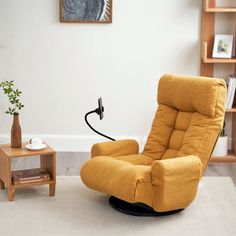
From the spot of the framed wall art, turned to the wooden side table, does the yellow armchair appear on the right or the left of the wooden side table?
left

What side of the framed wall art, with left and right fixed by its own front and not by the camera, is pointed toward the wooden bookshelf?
left

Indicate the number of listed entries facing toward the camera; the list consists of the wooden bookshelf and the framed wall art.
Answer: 2

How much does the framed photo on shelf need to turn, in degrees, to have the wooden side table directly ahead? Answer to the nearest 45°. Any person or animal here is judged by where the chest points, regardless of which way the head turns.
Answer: approximately 45° to its right

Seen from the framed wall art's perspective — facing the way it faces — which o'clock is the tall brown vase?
The tall brown vase is roughly at 1 o'clock from the framed wall art.

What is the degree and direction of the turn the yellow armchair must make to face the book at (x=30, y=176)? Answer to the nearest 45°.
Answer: approximately 45° to its right
